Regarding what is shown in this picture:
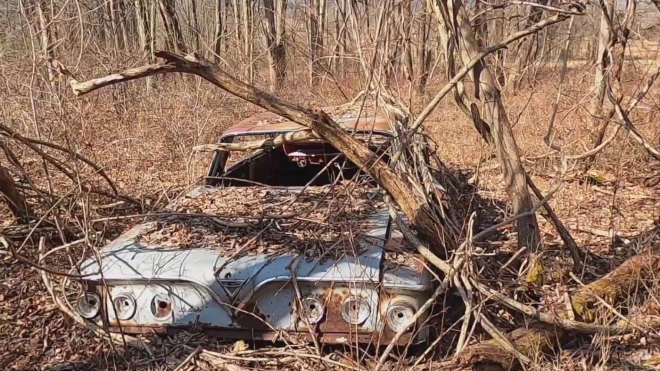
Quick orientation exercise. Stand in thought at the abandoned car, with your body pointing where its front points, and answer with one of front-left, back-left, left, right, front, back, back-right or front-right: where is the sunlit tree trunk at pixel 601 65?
front-right

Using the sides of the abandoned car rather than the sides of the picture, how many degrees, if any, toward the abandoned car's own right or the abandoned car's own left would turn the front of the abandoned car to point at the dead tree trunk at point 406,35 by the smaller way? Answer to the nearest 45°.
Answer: approximately 45° to the abandoned car's own right

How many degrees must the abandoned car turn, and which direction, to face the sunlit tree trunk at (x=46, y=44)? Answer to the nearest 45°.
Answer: approximately 45° to its left

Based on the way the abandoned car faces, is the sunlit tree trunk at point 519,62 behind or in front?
in front

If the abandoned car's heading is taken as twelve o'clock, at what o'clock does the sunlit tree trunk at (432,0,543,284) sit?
The sunlit tree trunk is roughly at 2 o'clock from the abandoned car.

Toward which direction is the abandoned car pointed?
away from the camera

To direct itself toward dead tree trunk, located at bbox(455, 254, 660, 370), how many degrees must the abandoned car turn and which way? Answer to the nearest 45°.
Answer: approximately 90° to its right

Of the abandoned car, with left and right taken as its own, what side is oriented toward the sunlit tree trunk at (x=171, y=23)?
front

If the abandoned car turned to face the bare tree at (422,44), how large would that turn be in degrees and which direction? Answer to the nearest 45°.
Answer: approximately 45° to its right

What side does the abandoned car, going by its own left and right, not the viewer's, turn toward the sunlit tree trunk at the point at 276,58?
front
